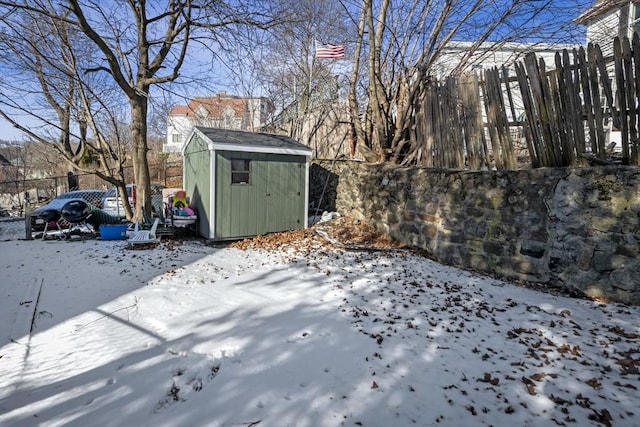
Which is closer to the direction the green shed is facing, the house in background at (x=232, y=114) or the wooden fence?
the wooden fence

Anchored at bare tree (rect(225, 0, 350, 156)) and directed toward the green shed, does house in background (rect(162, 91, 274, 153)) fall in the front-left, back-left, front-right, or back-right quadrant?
back-right

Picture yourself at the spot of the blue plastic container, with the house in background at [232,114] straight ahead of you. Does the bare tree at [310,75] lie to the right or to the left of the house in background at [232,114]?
right

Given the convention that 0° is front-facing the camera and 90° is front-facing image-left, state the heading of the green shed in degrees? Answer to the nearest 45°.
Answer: approximately 315°

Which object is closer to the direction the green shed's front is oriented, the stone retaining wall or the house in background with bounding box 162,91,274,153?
the stone retaining wall

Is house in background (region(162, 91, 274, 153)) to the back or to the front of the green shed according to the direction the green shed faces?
to the back
